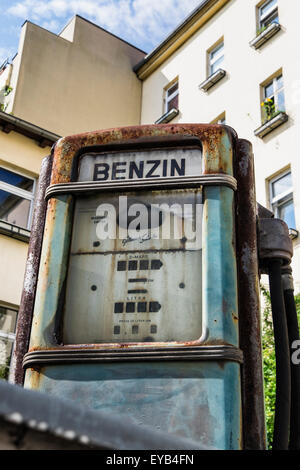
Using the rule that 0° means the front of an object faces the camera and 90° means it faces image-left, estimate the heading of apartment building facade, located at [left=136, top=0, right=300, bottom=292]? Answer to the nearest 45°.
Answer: approximately 45°

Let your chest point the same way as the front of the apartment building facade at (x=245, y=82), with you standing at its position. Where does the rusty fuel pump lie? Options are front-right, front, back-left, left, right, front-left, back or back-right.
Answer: front-left
